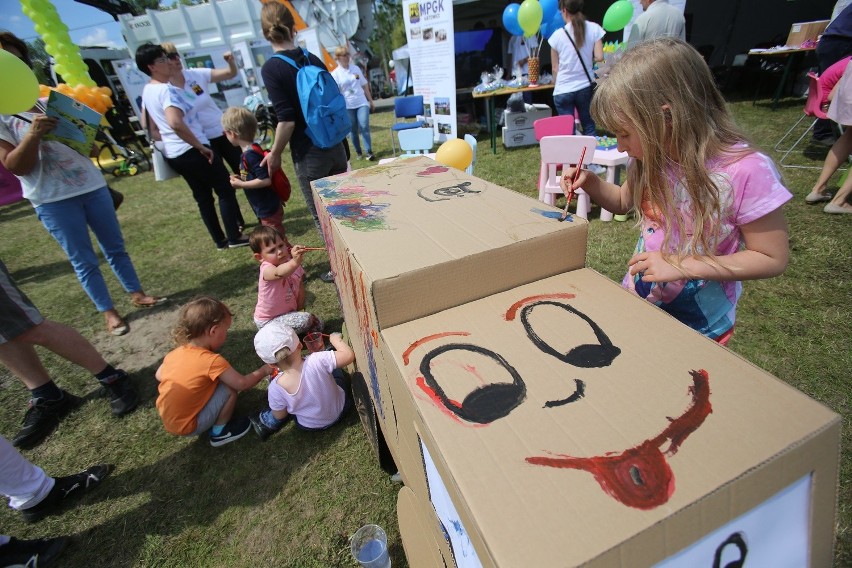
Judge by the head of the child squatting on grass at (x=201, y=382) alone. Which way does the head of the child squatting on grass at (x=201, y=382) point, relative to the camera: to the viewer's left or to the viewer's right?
to the viewer's right

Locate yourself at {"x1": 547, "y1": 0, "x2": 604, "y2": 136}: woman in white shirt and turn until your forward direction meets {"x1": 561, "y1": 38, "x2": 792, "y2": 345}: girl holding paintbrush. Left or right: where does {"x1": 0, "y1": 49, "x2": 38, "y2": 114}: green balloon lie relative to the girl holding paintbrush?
right

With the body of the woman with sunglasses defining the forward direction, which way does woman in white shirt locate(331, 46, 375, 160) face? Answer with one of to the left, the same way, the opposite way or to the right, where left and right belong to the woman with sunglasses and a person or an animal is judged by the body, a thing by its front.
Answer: to the right

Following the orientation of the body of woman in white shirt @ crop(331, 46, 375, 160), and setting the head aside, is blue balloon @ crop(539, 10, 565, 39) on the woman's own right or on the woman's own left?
on the woman's own left

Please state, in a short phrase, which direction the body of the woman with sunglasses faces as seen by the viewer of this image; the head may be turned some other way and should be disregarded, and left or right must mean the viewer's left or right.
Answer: facing to the right of the viewer

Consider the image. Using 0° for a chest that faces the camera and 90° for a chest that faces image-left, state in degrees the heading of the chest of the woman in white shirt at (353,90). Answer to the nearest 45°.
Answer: approximately 0°

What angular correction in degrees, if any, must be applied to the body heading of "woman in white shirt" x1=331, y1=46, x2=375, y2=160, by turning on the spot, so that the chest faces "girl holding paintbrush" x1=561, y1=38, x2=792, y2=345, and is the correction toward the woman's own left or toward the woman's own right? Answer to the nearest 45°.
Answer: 0° — they already face them

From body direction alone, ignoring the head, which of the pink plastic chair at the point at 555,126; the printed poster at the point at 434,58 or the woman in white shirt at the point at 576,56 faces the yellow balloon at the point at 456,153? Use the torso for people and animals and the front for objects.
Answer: the printed poster

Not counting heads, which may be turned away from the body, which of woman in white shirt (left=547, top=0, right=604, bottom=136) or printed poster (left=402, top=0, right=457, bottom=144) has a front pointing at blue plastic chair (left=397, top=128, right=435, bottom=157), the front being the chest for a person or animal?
the printed poster
